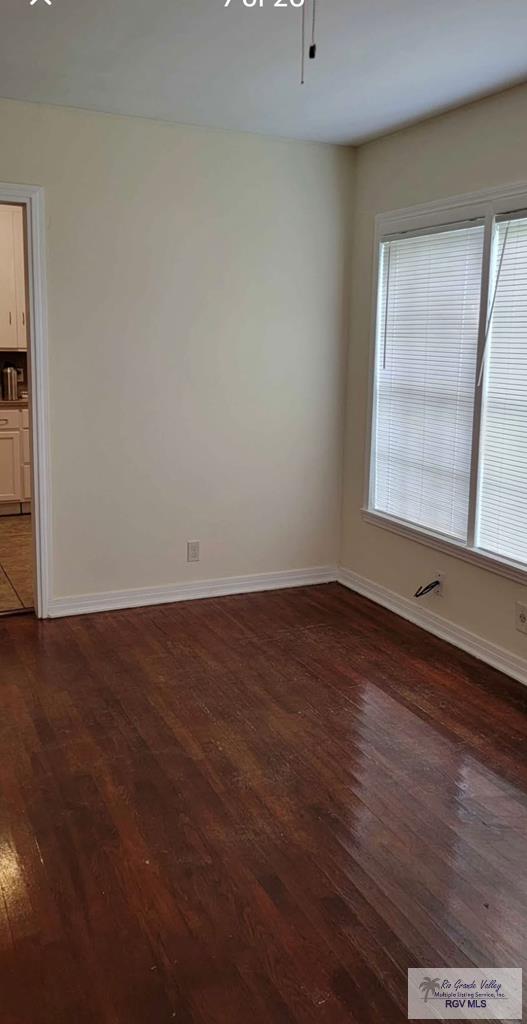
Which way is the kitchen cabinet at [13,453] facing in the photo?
toward the camera

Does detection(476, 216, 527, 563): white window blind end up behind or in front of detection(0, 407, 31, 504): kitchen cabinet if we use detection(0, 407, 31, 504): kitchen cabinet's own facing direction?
in front

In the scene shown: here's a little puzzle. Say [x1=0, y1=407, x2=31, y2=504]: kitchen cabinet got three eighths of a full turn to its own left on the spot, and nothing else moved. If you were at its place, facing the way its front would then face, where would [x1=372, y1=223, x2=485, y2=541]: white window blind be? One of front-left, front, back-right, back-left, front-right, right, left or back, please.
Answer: right
